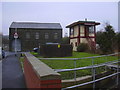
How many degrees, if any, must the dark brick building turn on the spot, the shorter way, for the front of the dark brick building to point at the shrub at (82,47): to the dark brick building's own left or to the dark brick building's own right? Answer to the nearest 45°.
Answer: approximately 45° to the dark brick building's own left

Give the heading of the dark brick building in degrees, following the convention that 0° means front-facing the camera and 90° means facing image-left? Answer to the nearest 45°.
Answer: approximately 0°
